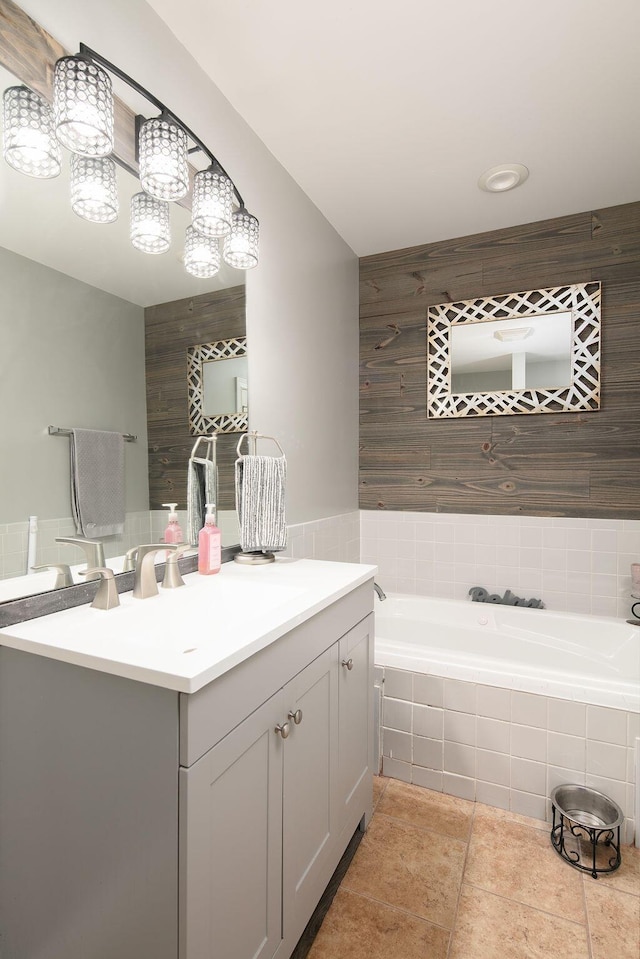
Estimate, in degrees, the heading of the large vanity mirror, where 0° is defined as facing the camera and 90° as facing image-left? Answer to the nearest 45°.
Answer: approximately 315°

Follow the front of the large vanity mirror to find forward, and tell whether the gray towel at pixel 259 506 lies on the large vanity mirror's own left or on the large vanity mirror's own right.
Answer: on the large vanity mirror's own left

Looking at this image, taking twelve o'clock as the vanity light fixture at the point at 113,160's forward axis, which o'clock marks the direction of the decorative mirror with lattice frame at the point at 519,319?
The decorative mirror with lattice frame is roughly at 10 o'clock from the vanity light fixture.

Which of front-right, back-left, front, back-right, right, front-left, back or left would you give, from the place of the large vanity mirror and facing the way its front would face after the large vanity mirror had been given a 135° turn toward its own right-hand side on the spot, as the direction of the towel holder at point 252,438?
back-right

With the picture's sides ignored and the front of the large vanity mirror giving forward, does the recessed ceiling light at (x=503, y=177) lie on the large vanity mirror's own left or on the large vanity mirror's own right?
on the large vanity mirror's own left
